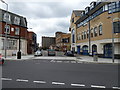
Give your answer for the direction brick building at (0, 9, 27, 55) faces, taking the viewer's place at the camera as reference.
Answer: facing the viewer and to the right of the viewer
